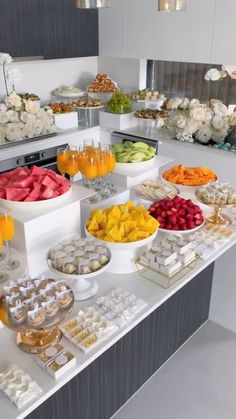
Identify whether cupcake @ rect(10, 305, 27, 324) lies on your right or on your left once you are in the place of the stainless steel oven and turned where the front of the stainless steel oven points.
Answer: on your right

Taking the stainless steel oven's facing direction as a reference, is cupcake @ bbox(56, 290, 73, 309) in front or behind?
in front

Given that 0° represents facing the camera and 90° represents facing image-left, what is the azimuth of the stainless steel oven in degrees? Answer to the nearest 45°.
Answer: approximately 315°

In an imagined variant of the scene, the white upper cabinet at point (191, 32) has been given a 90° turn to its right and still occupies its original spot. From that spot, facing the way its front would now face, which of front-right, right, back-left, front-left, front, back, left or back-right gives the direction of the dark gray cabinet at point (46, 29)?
front-left

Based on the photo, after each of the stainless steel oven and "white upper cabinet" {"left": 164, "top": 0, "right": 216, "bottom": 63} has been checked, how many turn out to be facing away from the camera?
0

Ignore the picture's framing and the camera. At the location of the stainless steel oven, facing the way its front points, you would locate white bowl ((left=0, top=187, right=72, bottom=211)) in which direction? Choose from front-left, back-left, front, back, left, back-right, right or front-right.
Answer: front-right

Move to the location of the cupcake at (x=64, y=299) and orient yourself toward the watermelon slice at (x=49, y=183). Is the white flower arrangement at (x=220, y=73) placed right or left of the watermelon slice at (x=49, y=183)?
right

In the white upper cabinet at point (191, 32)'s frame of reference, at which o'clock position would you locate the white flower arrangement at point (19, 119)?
The white flower arrangement is roughly at 1 o'clock from the white upper cabinet.

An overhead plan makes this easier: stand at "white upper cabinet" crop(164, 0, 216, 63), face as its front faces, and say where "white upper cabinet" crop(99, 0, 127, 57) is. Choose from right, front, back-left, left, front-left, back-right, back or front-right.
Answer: right

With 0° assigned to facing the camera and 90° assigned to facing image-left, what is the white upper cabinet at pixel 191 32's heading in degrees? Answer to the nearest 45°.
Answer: approximately 45°

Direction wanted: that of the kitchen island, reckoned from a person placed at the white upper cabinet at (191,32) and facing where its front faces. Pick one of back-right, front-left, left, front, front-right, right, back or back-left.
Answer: front-left
